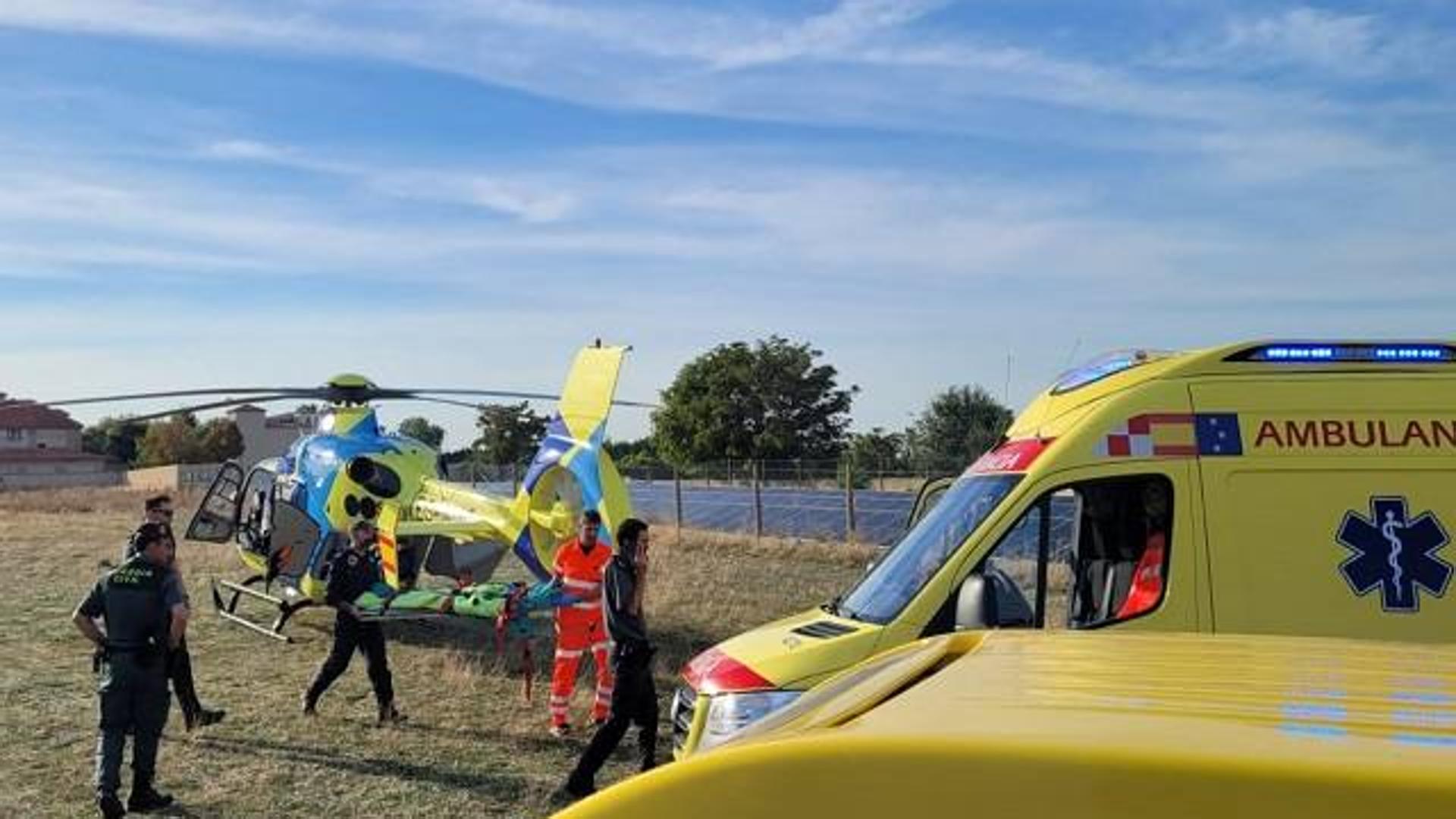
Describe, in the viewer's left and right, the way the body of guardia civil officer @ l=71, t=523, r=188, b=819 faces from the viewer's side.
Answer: facing away from the viewer and to the right of the viewer

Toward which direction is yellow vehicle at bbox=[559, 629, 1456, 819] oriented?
to the viewer's left

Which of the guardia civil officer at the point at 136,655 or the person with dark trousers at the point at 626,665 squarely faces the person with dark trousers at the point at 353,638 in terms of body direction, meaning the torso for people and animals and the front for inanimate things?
the guardia civil officer

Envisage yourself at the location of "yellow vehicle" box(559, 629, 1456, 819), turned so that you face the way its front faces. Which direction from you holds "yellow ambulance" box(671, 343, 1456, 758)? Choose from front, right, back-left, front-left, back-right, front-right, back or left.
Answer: right

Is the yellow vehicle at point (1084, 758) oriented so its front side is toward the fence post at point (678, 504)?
no

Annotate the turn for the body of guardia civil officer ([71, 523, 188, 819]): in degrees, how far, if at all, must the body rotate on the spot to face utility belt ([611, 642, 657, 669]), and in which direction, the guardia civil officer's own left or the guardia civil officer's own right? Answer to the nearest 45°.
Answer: approximately 45° to the guardia civil officer's own right

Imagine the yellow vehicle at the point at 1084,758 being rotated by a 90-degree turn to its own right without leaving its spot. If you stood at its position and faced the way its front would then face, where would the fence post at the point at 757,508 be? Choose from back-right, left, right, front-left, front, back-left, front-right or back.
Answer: front

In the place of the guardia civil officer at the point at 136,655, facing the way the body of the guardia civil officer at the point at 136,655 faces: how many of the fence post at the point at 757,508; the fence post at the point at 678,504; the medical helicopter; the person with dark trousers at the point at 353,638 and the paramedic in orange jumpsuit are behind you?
0
